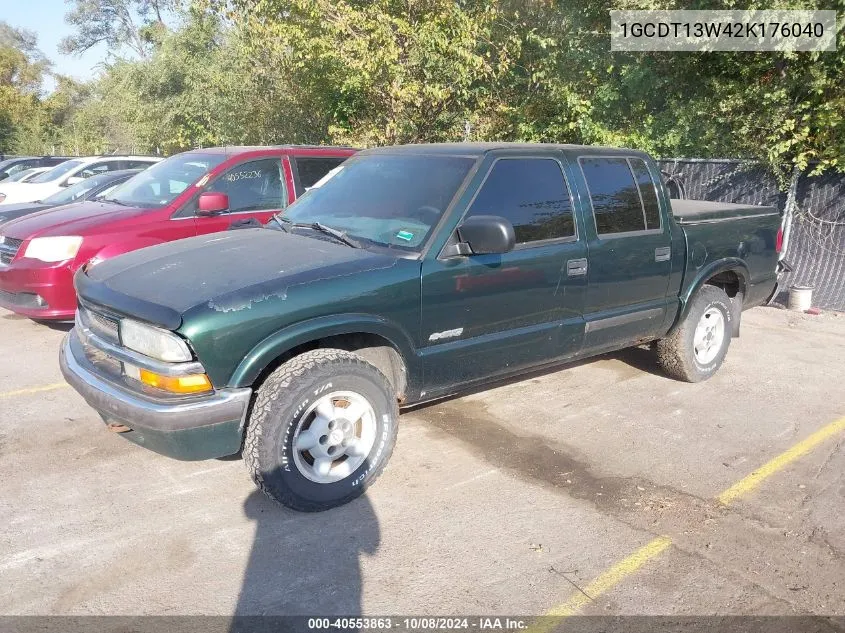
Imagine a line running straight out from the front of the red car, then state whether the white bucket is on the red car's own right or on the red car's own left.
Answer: on the red car's own left

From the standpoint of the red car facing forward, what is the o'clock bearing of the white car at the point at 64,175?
The white car is roughly at 4 o'clock from the red car.

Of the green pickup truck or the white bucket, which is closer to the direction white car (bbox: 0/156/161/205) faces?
the green pickup truck

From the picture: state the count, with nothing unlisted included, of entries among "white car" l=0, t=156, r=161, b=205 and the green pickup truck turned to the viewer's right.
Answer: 0

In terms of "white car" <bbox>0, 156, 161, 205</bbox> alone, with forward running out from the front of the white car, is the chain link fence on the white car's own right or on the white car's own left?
on the white car's own left

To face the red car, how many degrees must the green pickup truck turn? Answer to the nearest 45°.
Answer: approximately 90° to its right

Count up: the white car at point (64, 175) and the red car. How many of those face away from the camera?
0

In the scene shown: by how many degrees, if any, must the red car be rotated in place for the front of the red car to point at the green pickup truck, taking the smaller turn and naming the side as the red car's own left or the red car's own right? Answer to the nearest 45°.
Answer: approximately 45° to the red car's own left

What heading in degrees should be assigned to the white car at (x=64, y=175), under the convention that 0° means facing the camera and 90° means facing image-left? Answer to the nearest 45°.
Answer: approximately 45°

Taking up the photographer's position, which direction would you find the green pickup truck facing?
facing the viewer and to the left of the viewer
